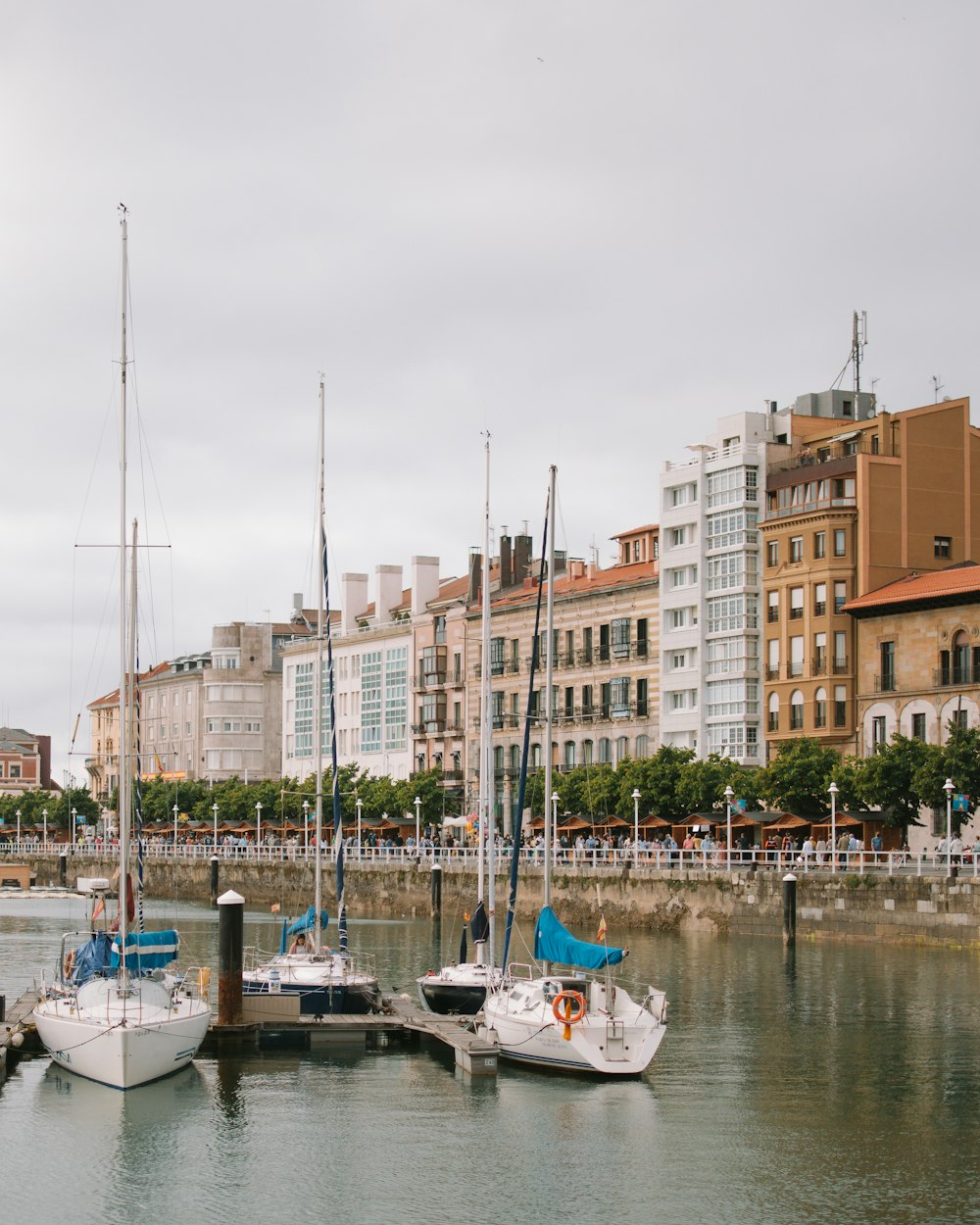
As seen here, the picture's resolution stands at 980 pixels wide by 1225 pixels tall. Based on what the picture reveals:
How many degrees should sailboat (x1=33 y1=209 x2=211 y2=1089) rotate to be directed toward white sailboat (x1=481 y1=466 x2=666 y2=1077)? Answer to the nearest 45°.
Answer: approximately 90° to its left

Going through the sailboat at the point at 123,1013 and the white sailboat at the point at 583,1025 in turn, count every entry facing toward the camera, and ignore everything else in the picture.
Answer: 1

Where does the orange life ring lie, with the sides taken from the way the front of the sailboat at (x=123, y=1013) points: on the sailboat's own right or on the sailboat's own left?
on the sailboat's own left

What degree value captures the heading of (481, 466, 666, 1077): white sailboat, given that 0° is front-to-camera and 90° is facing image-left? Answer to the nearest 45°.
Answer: approximately 135°

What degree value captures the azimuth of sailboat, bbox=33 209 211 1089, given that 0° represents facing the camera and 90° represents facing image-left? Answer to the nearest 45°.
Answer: approximately 0°
